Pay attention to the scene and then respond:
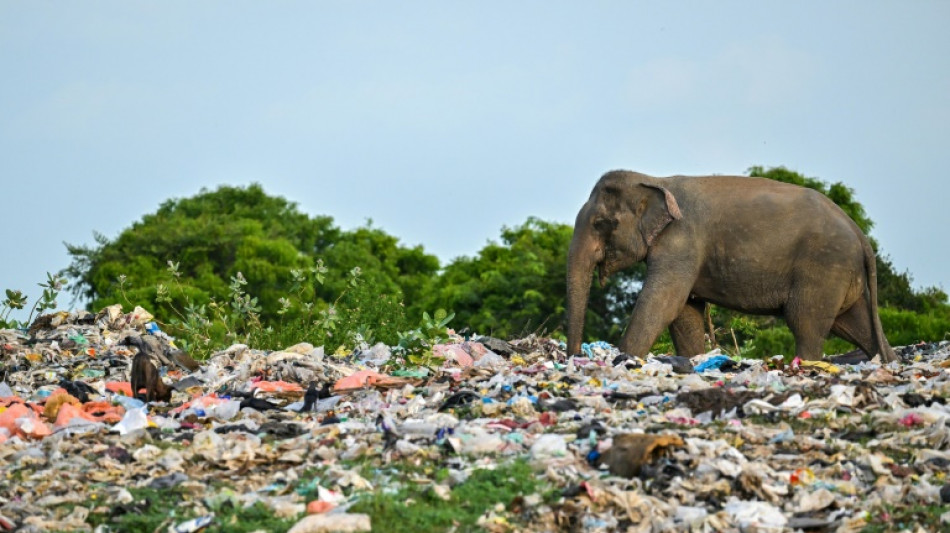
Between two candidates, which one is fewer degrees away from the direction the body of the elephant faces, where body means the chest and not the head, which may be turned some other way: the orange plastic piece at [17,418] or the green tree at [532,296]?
the orange plastic piece

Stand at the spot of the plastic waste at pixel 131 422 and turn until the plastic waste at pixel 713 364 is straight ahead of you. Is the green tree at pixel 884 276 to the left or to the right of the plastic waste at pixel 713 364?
left

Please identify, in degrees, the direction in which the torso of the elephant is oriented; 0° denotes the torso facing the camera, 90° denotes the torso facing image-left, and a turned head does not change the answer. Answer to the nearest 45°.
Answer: approximately 90°

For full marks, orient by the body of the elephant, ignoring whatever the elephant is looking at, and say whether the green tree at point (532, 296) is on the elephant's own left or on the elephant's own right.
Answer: on the elephant's own right

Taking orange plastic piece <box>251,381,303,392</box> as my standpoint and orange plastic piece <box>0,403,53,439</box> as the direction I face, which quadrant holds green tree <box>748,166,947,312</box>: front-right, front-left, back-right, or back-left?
back-right

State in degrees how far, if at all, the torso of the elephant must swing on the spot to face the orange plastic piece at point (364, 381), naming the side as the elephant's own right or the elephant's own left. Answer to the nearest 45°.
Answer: approximately 45° to the elephant's own left

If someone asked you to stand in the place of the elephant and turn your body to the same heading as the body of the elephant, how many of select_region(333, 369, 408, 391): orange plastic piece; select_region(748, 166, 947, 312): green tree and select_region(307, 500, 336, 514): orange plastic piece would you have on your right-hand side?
1

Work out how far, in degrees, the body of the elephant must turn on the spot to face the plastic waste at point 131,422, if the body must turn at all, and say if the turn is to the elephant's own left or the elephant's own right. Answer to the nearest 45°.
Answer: approximately 45° to the elephant's own left

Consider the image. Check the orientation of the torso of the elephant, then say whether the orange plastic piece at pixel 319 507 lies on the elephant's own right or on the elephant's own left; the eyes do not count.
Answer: on the elephant's own left
